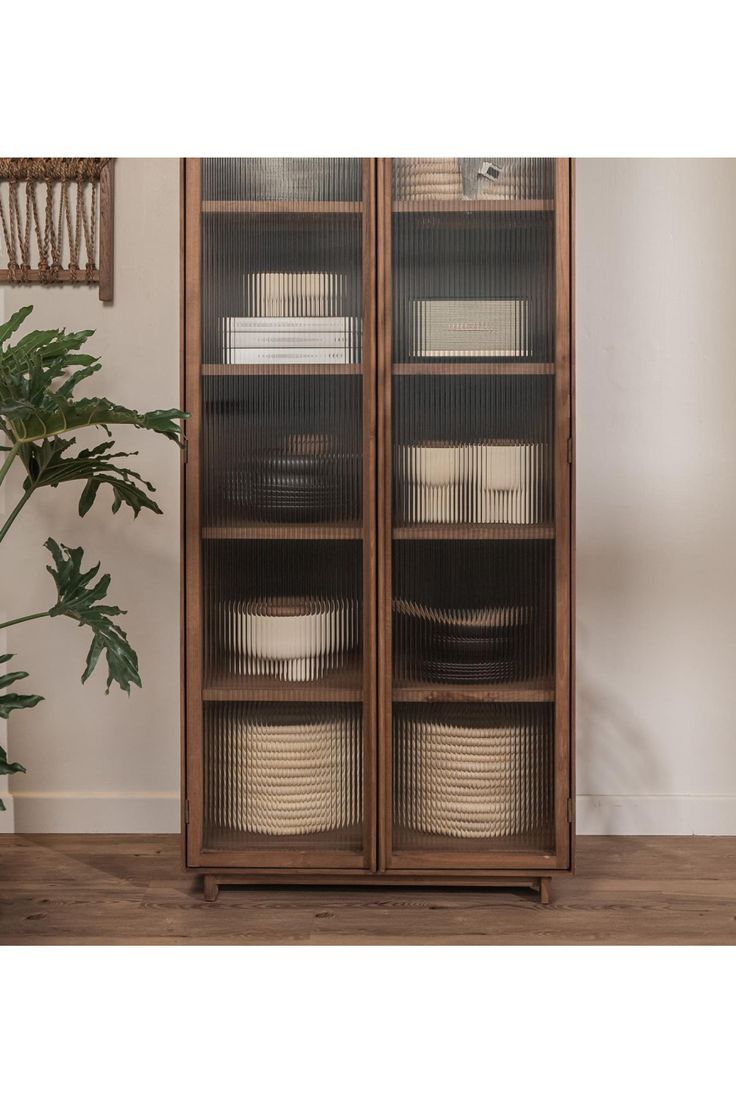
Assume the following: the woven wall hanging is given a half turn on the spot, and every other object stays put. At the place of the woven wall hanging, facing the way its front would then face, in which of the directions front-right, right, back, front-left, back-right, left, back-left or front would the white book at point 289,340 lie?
back-right

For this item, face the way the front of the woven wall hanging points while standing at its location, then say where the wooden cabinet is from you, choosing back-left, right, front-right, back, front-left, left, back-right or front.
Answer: front-left

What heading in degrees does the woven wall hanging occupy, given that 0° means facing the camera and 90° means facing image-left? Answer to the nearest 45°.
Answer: approximately 0°

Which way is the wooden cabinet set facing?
toward the camera

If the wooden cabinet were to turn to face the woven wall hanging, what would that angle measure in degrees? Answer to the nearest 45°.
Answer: approximately 135° to its right

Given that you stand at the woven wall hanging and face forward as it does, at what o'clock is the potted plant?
The potted plant is roughly at 12 o'clock from the woven wall hanging.

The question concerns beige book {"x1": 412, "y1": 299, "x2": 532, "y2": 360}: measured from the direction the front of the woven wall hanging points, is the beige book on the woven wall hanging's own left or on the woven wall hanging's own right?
on the woven wall hanging's own left

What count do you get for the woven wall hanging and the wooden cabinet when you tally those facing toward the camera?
2

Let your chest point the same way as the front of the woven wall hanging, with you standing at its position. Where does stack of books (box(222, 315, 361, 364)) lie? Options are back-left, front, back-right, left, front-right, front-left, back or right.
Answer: front-left

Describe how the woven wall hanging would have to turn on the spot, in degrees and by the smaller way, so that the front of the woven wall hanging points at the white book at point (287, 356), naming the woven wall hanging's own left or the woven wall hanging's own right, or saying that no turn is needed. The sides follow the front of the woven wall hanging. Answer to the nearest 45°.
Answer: approximately 45° to the woven wall hanging's own left
